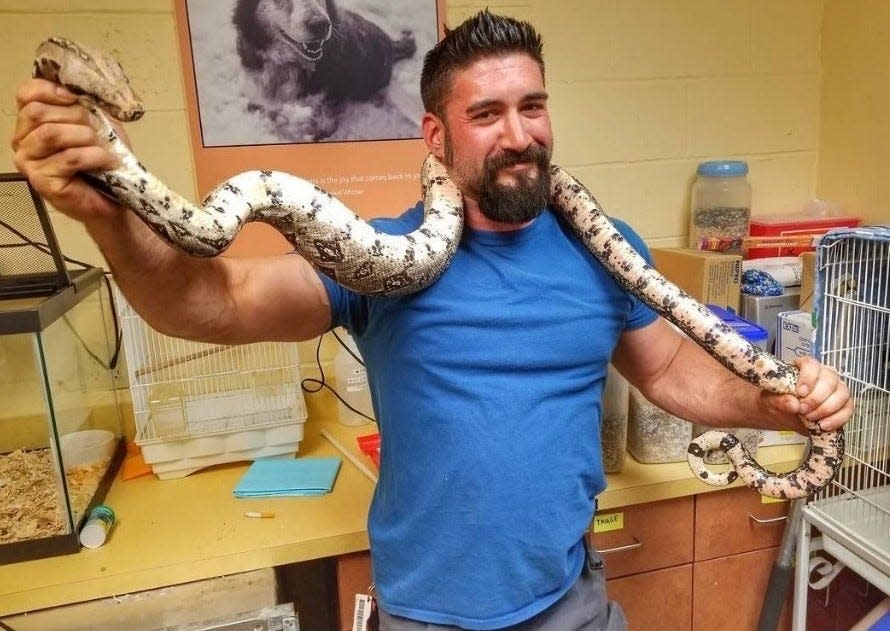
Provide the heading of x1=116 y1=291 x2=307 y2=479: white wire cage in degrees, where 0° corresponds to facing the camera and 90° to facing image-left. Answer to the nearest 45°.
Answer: approximately 0°

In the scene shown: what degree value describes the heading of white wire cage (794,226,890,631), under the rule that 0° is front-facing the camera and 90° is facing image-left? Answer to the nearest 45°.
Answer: approximately 45°

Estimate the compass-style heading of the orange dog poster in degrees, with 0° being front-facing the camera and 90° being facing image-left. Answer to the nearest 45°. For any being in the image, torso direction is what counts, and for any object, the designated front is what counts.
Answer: approximately 0°

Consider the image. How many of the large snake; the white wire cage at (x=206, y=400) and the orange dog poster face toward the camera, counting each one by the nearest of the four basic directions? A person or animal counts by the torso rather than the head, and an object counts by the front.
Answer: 2

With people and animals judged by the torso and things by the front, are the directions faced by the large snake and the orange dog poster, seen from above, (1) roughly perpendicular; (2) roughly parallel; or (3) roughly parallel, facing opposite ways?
roughly perpendicular

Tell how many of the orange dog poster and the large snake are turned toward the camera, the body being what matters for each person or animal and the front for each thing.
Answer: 1
